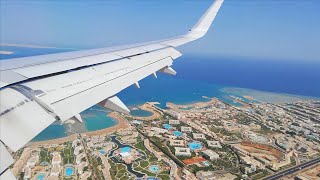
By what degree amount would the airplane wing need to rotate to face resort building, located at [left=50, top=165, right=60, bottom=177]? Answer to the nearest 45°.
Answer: approximately 45° to its right

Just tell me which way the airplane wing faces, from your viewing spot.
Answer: facing away from the viewer and to the left of the viewer

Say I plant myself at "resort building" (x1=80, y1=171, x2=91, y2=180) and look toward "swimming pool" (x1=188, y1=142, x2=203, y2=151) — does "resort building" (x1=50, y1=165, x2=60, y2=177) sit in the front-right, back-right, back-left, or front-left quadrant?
back-left

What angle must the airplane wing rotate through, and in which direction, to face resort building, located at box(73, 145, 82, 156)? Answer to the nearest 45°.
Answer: approximately 45° to its right

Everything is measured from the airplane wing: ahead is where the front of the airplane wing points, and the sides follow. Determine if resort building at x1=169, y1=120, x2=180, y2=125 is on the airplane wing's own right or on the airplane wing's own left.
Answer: on the airplane wing's own right

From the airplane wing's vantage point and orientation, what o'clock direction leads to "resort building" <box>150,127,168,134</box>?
The resort building is roughly at 2 o'clock from the airplane wing.

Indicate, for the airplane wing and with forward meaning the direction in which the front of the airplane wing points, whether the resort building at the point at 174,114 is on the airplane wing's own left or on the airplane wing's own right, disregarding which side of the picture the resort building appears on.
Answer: on the airplane wing's own right
